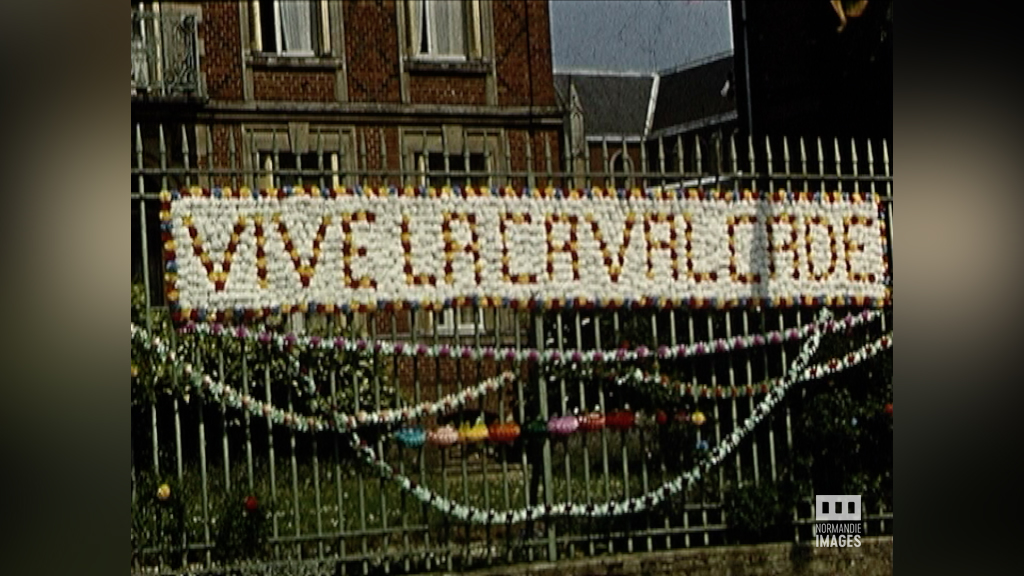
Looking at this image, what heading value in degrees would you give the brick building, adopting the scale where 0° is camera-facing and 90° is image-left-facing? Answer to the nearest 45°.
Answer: approximately 0°

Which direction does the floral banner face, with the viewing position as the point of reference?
facing the viewer

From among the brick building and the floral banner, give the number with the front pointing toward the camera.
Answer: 2

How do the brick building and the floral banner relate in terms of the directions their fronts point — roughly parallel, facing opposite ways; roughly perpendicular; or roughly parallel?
roughly parallel
